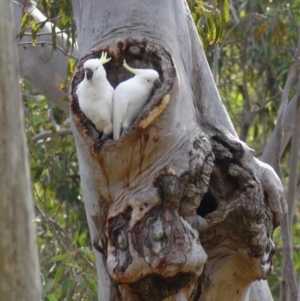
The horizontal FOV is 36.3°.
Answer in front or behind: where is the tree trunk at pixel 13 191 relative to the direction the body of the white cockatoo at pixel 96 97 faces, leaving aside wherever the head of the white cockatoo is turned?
in front

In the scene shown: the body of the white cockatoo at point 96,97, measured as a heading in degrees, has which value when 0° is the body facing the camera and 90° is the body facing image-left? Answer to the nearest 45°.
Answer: approximately 45°

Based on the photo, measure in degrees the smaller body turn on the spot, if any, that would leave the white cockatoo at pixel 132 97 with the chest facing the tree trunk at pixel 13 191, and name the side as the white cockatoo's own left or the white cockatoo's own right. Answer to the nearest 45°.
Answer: approximately 90° to the white cockatoo's own right
